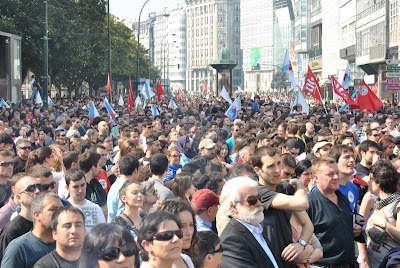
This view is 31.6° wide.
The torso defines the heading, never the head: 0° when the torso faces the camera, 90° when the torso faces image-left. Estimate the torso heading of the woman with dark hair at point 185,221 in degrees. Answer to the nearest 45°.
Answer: approximately 315°

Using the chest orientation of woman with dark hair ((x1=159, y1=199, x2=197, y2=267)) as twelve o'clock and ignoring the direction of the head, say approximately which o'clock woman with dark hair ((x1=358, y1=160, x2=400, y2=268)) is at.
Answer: woman with dark hair ((x1=358, y1=160, x2=400, y2=268)) is roughly at 9 o'clock from woman with dark hair ((x1=159, y1=199, x2=197, y2=267)).

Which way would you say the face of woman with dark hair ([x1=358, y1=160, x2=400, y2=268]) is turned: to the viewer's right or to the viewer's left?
to the viewer's left

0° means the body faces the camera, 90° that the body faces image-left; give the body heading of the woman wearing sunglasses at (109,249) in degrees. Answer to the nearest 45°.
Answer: approximately 315°

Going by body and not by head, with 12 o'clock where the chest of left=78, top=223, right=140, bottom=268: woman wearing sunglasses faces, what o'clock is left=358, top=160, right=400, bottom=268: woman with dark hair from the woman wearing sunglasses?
The woman with dark hair is roughly at 9 o'clock from the woman wearing sunglasses.

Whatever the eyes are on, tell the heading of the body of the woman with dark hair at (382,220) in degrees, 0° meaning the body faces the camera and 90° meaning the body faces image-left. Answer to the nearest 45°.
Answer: approximately 45°
